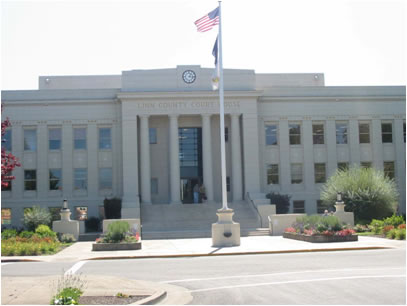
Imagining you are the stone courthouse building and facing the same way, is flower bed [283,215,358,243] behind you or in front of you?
in front

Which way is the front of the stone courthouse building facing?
toward the camera

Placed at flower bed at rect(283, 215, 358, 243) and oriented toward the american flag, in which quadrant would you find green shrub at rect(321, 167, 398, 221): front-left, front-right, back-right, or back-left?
back-right

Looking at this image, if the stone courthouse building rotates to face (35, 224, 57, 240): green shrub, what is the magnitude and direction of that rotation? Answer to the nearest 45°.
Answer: approximately 45° to its right

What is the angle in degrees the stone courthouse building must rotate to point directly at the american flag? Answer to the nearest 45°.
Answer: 0° — it already faces it

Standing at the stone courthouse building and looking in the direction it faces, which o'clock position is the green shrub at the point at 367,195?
The green shrub is roughly at 10 o'clock from the stone courthouse building.

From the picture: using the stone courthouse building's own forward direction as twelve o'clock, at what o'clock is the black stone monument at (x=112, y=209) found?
The black stone monument is roughly at 2 o'clock from the stone courthouse building.

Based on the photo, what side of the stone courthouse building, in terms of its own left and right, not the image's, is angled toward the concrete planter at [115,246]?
front

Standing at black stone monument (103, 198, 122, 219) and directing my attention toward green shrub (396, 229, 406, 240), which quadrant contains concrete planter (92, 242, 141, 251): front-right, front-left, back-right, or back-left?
front-right

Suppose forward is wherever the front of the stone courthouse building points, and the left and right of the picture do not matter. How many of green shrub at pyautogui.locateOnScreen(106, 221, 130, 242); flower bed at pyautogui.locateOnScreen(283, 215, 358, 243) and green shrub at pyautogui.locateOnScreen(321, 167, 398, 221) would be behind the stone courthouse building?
0

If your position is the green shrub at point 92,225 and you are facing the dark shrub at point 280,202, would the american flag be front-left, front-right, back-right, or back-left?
front-right

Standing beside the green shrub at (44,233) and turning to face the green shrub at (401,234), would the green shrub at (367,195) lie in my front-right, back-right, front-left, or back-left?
front-left
